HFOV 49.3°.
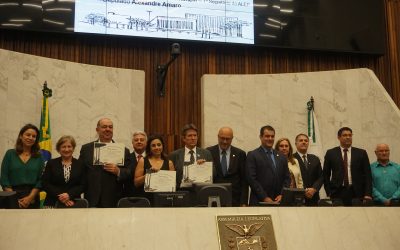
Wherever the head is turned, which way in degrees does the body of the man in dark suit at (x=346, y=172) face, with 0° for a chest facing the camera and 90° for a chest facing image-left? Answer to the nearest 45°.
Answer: approximately 0°

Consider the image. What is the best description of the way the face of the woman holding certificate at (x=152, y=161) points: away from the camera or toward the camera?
toward the camera

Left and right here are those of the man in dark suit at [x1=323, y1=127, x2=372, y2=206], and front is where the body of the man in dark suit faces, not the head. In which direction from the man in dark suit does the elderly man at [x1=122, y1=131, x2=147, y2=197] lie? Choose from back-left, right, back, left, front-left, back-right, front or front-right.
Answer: front-right

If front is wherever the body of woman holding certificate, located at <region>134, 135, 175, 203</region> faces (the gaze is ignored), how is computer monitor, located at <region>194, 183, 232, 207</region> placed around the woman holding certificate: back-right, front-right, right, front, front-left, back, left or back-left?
front-left

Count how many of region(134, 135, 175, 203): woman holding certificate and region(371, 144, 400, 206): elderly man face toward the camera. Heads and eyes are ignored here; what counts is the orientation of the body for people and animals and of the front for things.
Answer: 2

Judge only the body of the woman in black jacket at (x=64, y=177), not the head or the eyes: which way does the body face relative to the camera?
toward the camera

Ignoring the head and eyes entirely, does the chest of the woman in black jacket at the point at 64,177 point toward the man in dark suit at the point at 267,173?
no
